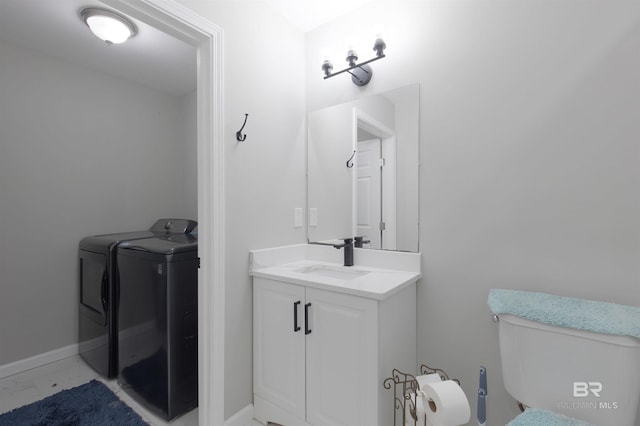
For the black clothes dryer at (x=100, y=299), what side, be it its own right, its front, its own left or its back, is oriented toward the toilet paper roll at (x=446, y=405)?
left

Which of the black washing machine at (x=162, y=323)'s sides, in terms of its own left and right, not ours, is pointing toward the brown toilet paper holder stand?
left

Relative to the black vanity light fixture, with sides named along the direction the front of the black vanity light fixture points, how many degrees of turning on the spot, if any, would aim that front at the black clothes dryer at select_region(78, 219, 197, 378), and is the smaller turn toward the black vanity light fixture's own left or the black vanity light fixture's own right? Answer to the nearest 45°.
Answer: approximately 45° to the black vanity light fixture's own right

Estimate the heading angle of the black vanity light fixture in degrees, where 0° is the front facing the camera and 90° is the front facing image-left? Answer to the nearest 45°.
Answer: approximately 45°

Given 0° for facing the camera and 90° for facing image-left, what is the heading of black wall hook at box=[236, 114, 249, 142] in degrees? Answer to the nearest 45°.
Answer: approximately 315°

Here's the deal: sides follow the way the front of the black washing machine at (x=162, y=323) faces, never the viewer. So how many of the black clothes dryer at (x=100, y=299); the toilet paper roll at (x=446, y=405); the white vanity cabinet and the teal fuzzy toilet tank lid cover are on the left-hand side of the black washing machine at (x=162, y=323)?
3

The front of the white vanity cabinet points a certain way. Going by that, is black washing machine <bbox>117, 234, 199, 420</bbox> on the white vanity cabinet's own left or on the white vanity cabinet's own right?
on the white vanity cabinet's own right

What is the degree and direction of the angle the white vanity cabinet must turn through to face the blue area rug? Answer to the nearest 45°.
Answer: approximately 45° to its right
